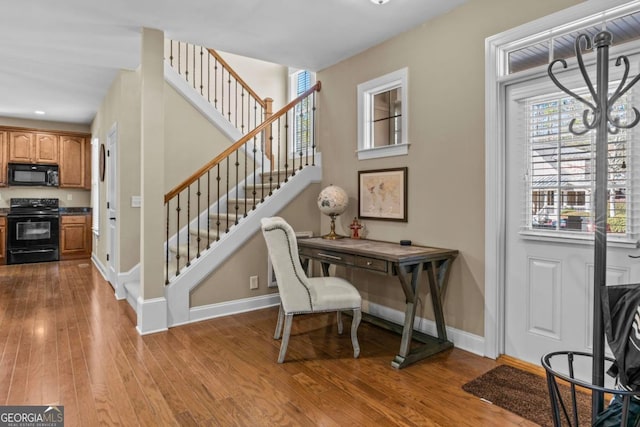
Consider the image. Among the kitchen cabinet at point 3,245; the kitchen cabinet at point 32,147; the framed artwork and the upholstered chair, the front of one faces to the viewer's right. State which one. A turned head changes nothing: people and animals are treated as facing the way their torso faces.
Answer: the upholstered chair

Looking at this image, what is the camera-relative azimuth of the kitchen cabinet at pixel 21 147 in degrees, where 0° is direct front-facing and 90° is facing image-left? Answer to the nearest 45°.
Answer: approximately 0°

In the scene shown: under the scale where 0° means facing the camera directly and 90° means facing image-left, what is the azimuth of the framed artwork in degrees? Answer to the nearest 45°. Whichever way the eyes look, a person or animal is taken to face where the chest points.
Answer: approximately 45°

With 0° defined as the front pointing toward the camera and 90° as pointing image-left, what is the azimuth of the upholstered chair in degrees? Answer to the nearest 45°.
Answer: approximately 270°
